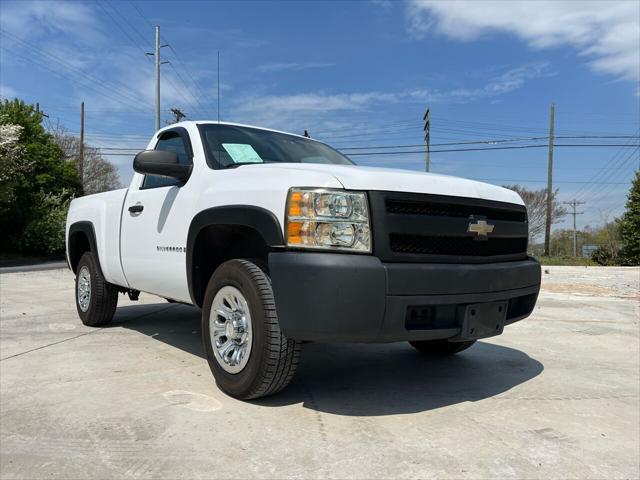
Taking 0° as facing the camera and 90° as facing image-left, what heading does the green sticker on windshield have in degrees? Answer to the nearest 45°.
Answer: approximately 315°

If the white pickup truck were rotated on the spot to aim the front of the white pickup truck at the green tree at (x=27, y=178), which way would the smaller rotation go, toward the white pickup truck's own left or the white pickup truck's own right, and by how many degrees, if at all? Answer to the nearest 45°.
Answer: approximately 180°

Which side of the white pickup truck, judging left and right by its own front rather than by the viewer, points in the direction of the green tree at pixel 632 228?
left

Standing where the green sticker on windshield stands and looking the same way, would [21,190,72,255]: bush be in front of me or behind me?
behind

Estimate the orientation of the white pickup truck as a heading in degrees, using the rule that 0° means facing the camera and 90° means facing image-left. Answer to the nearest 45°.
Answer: approximately 315°
